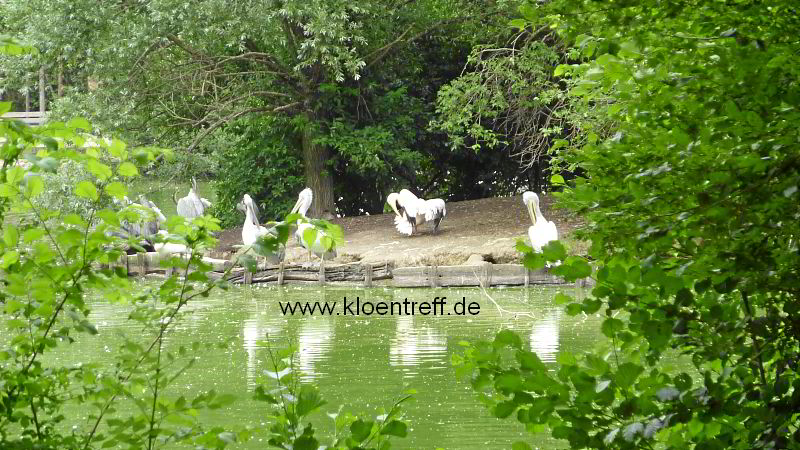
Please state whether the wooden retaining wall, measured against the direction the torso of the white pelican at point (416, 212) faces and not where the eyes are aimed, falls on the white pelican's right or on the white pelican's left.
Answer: on the white pelican's left

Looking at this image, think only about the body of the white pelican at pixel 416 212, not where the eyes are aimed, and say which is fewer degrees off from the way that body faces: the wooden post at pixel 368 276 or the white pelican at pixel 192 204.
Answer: the white pelican

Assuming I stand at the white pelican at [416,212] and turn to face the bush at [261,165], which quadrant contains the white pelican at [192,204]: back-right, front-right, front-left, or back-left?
front-left

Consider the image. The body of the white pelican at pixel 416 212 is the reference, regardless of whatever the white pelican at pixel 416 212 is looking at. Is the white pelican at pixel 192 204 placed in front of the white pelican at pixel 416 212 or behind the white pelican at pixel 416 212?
in front

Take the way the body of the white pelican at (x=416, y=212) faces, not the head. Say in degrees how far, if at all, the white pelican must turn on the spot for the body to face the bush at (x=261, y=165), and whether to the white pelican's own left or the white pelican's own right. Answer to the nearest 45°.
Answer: approximately 45° to the white pelican's own right

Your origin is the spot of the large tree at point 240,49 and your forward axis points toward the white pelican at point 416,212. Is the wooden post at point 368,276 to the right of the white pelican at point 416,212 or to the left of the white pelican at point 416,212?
right

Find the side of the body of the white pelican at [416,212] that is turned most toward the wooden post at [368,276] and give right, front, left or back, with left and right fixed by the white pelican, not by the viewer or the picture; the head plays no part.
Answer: left

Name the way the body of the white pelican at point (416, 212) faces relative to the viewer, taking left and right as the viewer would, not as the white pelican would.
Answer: facing to the left of the viewer
